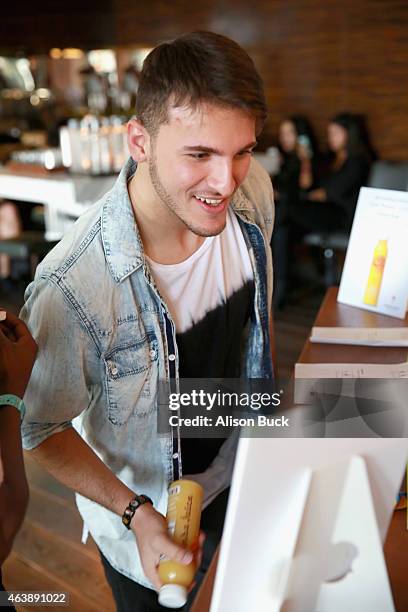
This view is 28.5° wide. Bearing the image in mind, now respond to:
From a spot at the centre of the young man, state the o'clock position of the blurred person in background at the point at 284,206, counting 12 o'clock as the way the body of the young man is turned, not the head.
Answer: The blurred person in background is roughly at 8 o'clock from the young man.

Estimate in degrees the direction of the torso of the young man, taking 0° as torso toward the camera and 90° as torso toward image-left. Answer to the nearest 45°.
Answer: approximately 315°

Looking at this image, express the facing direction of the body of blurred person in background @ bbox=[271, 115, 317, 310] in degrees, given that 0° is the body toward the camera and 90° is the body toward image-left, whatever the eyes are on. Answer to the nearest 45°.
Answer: approximately 45°

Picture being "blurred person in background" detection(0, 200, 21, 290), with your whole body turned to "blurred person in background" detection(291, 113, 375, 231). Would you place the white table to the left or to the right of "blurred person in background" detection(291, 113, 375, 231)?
right

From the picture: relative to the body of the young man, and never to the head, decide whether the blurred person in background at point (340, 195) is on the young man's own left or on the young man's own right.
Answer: on the young man's own left
